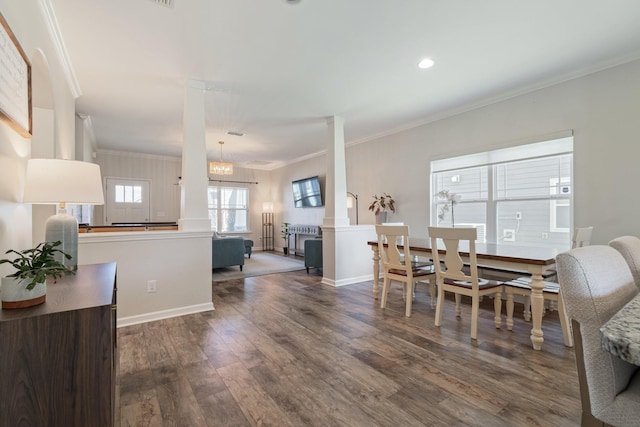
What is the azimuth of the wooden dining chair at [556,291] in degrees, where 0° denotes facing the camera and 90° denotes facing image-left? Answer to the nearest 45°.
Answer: approximately 135°

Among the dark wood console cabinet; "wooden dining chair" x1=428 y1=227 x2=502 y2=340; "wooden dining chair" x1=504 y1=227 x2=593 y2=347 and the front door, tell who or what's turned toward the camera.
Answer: the front door

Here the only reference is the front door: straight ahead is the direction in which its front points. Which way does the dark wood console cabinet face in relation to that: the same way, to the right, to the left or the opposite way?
to the left

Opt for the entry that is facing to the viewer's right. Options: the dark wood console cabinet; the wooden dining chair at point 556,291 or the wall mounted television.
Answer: the dark wood console cabinet

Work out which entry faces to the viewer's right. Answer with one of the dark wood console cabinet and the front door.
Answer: the dark wood console cabinet

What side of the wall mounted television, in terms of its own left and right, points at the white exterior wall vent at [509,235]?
left

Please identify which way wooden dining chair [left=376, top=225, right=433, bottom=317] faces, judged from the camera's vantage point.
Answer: facing away from the viewer and to the right of the viewer

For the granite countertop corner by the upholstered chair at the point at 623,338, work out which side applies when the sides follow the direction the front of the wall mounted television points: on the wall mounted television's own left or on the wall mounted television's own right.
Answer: on the wall mounted television's own left

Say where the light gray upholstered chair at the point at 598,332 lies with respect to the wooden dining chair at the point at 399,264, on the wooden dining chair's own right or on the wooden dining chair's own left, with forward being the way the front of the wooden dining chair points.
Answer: on the wooden dining chair's own right

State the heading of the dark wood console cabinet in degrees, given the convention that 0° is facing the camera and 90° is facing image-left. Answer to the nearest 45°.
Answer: approximately 270°
